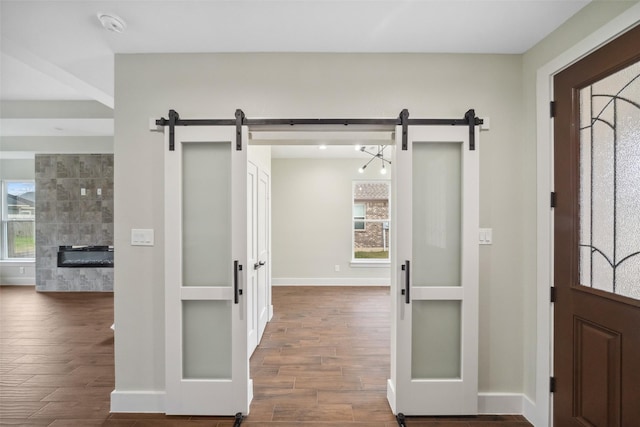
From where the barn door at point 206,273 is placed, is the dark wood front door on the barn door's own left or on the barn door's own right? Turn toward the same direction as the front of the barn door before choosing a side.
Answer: on the barn door's own left

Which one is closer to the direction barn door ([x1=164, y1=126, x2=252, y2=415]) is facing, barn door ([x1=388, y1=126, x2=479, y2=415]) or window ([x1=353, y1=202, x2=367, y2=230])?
the barn door

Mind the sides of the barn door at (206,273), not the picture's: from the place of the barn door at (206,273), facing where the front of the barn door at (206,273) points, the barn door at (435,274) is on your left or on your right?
on your left

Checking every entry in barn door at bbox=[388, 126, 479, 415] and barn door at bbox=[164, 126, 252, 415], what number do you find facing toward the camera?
2

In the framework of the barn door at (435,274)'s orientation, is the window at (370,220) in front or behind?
behind

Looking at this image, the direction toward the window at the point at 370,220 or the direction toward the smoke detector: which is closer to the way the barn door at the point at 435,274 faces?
the smoke detector

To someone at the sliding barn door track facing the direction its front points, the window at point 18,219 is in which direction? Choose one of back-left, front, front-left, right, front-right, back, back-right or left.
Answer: back-right

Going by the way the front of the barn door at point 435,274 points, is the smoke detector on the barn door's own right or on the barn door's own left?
on the barn door's own right

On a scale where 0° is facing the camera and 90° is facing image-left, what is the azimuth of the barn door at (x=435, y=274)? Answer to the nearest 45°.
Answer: approximately 0°
